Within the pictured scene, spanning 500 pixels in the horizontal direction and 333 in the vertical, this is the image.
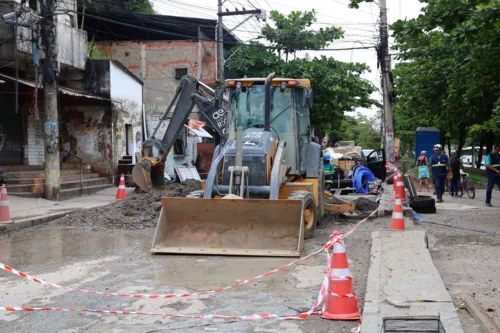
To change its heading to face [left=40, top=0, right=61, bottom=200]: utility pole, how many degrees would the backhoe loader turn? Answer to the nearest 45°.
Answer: approximately 135° to its right

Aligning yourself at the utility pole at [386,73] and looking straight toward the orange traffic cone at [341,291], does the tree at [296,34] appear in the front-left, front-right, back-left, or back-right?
back-right

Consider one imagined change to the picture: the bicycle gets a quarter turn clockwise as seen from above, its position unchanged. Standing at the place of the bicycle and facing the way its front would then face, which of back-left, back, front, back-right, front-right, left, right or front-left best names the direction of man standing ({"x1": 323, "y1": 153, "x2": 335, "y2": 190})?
front

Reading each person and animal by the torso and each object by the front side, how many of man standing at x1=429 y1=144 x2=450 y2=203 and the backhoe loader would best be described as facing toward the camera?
2

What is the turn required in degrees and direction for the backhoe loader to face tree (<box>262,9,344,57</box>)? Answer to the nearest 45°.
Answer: approximately 180°

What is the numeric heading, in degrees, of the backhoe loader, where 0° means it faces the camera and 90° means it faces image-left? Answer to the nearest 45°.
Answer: approximately 0°

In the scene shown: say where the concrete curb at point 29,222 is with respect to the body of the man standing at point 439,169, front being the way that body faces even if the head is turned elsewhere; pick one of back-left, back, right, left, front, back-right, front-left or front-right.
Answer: front-right

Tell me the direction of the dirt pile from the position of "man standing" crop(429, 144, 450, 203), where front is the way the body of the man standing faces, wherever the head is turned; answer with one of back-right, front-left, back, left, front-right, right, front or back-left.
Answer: front-right
